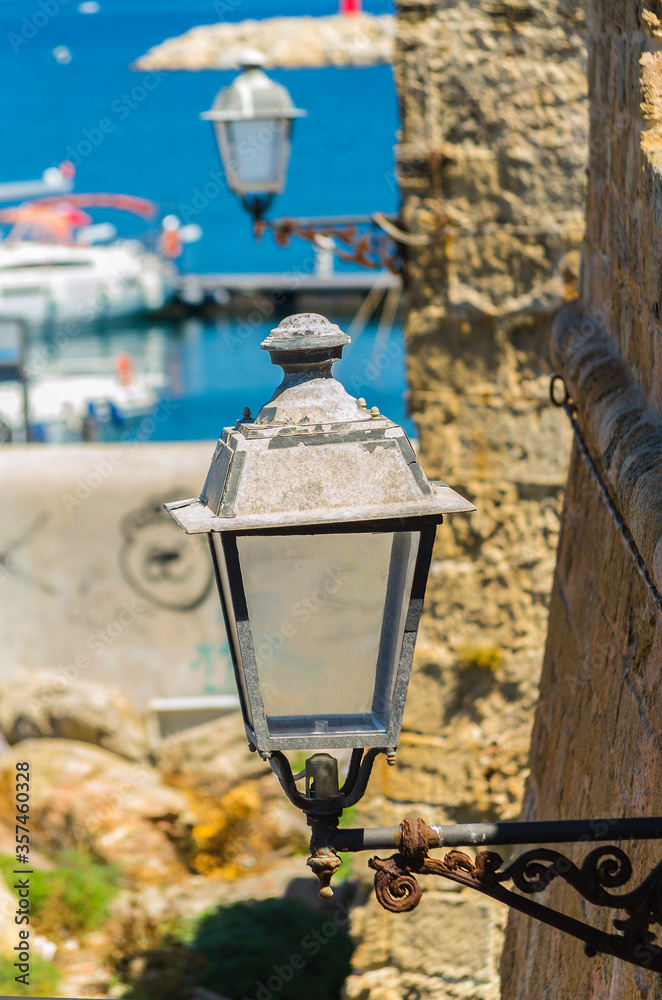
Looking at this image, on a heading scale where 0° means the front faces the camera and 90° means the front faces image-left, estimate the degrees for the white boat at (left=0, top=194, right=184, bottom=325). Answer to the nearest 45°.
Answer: approximately 90°

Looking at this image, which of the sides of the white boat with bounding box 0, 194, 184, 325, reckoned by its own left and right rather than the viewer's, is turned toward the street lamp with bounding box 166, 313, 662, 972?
left

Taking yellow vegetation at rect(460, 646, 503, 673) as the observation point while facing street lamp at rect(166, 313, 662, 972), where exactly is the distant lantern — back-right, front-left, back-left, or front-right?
back-right

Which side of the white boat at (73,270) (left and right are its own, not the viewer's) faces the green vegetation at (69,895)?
left

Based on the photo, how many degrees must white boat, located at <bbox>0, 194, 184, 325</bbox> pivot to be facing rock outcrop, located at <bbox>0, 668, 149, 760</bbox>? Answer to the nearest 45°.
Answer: approximately 90° to its left

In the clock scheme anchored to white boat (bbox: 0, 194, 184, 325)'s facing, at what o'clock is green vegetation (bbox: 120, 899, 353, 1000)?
The green vegetation is roughly at 9 o'clock from the white boat.

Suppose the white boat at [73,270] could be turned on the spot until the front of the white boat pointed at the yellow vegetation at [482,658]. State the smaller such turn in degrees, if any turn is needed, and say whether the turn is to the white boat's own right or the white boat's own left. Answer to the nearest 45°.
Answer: approximately 90° to the white boat's own left
